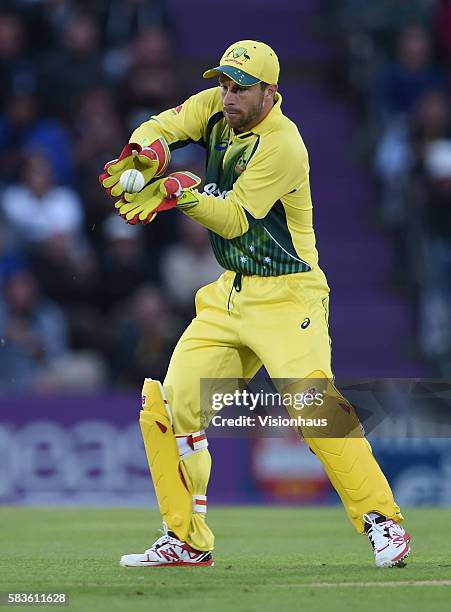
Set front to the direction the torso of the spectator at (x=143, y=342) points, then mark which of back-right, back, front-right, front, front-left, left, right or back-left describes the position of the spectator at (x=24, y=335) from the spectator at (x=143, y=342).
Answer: right

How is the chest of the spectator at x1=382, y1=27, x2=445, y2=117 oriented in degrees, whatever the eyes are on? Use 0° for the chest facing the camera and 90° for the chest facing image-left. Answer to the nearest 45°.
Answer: approximately 0°

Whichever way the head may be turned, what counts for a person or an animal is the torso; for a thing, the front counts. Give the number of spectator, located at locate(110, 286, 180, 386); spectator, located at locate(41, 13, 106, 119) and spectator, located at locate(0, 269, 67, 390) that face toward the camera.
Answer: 3

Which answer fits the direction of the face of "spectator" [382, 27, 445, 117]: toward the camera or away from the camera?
toward the camera

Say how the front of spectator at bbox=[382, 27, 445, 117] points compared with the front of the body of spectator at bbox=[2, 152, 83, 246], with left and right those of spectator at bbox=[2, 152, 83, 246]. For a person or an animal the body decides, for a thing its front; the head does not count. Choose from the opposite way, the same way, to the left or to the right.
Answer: the same way

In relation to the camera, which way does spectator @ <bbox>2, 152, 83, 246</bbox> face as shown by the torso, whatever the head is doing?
toward the camera

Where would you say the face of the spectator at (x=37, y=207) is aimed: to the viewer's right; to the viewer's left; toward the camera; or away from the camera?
toward the camera

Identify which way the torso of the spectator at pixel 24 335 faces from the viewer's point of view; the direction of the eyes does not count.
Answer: toward the camera

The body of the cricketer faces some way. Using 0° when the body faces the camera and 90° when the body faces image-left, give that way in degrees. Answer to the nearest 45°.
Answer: approximately 45°

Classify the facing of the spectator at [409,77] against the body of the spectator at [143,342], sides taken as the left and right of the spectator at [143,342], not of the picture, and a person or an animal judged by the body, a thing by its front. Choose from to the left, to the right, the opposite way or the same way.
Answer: the same way

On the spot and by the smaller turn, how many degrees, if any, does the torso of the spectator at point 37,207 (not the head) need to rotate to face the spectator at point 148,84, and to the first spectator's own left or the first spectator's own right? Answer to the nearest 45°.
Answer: approximately 135° to the first spectator's own left

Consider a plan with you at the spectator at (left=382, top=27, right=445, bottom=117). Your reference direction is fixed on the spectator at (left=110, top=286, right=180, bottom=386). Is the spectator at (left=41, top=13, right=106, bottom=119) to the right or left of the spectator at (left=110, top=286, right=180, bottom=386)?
right

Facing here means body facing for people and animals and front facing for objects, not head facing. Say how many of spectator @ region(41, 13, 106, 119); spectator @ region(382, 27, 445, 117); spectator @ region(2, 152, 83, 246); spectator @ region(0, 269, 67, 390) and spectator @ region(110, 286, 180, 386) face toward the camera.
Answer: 5

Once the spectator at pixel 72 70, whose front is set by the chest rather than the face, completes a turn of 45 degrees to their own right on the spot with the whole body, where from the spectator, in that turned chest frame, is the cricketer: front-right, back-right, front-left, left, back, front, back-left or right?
front-left

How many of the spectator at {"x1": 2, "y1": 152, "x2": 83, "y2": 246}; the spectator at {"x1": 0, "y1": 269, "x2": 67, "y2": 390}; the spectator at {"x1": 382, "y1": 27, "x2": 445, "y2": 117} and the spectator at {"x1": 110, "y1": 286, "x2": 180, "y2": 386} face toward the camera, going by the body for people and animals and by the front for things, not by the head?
4
